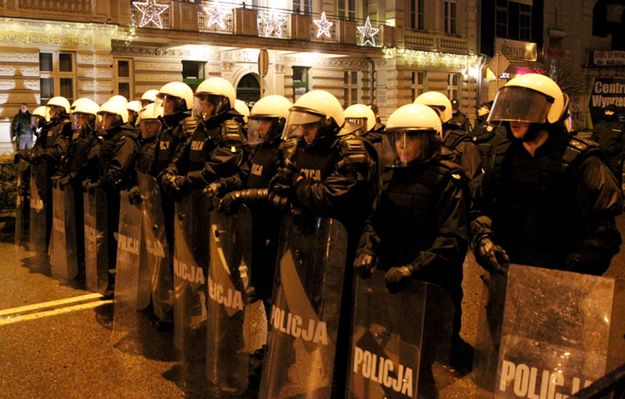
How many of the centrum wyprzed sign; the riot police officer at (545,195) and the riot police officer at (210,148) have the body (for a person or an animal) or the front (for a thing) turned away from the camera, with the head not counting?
0

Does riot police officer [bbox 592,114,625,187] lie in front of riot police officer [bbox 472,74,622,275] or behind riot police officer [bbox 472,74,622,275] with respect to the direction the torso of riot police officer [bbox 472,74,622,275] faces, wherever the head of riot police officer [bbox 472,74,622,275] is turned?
behind

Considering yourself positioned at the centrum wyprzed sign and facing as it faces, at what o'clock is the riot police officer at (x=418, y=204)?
The riot police officer is roughly at 12 o'clock from the centrum wyprzed sign.

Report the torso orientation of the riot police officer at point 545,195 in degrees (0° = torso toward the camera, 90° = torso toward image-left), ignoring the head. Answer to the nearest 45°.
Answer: approximately 45°

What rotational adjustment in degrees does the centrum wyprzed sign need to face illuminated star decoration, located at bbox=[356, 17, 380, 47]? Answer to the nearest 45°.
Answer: approximately 45° to its right

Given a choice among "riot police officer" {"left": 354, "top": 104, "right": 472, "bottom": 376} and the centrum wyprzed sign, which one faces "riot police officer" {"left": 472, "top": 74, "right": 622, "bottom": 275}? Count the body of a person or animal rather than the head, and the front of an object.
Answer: the centrum wyprzed sign

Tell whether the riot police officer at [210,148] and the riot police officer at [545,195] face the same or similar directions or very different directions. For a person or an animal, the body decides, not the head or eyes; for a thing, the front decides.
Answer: same or similar directions

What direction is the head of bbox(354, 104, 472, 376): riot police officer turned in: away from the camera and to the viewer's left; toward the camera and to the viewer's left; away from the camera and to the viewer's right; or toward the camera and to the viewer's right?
toward the camera and to the viewer's left

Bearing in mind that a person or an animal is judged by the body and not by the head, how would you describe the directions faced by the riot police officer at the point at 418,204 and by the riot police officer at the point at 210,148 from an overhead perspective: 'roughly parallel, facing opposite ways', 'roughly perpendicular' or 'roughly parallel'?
roughly parallel

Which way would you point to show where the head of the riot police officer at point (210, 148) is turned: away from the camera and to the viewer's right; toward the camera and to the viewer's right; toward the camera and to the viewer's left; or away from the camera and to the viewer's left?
toward the camera and to the viewer's left

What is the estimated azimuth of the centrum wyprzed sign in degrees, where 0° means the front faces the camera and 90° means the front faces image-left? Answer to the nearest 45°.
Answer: approximately 0°

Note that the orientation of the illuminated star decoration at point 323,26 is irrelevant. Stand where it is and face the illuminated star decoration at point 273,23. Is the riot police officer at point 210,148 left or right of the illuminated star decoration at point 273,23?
left

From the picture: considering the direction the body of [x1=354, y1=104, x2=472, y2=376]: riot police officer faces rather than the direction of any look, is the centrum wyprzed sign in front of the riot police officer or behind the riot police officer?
behind
